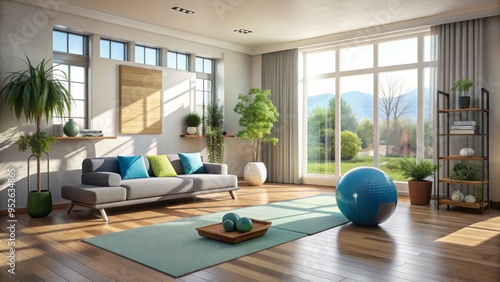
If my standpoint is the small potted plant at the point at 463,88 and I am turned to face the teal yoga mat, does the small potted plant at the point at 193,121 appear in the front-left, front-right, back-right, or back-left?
front-right

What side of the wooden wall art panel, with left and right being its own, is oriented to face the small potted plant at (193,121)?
left

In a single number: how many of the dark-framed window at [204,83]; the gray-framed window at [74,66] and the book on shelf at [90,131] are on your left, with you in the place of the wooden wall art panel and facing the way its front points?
1

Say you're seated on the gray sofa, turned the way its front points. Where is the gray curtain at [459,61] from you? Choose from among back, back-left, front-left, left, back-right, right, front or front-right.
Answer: front-left

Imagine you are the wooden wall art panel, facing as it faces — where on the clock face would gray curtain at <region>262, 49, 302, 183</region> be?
The gray curtain is roughly at 10 o'clock from the wooden wall art panel.

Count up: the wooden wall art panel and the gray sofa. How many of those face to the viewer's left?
0

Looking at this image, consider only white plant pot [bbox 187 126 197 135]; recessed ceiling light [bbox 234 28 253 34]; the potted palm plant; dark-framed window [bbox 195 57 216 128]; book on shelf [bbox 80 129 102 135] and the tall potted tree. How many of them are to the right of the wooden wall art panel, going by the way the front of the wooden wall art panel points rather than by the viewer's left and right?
2

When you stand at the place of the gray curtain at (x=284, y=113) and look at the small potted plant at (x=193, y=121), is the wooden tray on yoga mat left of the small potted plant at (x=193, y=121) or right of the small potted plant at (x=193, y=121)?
left

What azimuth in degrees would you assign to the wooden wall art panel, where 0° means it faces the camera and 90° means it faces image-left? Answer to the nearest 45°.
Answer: approximately 315°

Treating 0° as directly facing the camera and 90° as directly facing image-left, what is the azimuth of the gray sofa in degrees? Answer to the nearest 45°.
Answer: approximately 315°

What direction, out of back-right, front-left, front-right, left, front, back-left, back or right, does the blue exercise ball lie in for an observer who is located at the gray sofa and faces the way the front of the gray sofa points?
front

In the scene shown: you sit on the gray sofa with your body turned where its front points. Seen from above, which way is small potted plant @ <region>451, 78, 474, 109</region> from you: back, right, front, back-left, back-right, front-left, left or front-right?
front-left

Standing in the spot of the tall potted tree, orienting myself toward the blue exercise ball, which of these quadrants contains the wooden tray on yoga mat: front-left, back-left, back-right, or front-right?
front-right
